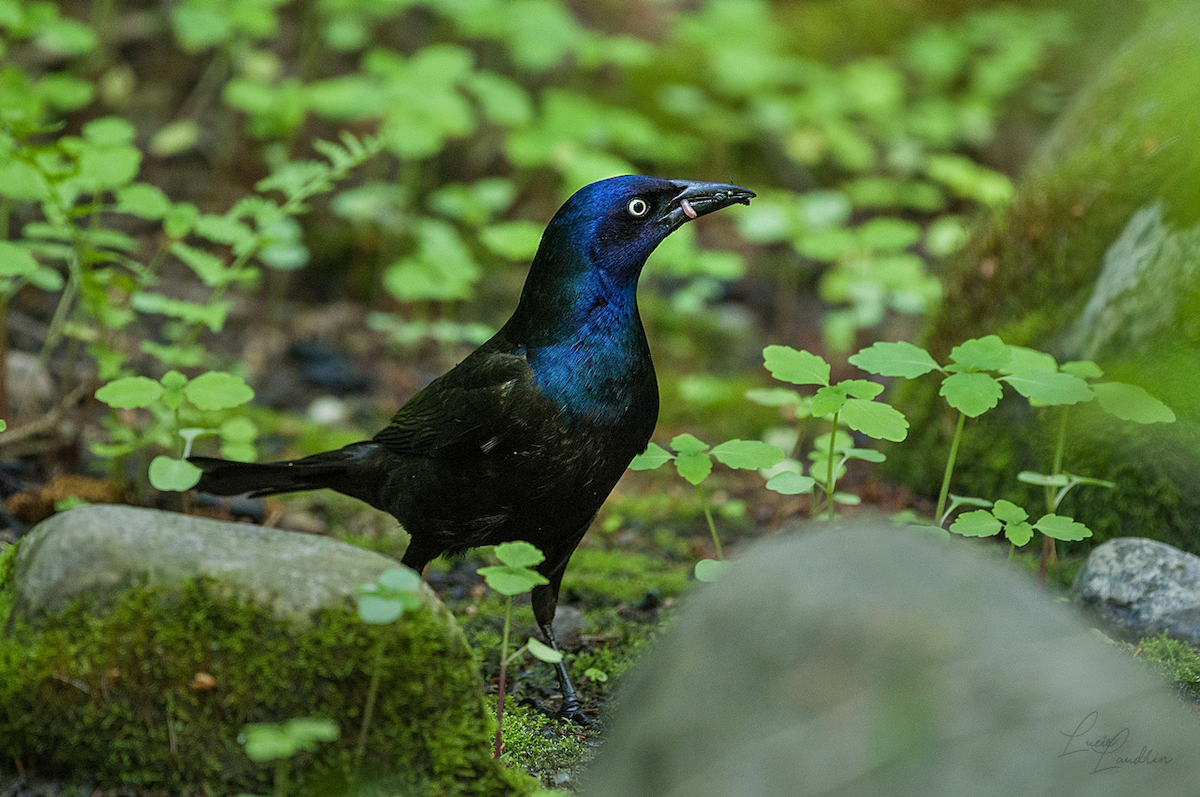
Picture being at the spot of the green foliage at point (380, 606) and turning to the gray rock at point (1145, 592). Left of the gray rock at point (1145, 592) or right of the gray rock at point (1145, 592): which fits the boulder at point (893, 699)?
right

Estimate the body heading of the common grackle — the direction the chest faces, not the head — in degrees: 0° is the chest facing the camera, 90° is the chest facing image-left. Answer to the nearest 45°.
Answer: approximately 270°

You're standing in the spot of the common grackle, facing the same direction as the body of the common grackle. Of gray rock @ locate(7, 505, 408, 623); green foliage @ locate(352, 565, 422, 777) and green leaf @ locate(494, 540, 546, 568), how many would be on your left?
0

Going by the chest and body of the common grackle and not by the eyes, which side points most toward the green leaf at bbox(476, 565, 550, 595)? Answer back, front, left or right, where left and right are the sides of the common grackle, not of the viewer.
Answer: right

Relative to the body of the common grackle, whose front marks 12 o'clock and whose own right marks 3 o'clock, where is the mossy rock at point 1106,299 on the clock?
The mossy rock is roughly at 11 o'clock from the common grackle.

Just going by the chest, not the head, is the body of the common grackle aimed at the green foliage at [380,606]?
no

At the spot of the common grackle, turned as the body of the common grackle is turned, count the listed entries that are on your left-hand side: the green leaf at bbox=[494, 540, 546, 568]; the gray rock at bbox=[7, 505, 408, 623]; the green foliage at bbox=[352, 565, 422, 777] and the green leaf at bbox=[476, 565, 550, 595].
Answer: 0

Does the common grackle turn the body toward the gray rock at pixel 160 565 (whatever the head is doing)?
no

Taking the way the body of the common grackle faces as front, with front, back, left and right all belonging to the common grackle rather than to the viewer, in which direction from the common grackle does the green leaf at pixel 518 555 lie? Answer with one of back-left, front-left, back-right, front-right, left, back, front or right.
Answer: right

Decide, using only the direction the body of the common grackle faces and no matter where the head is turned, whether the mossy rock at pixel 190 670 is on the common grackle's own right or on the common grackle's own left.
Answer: on the common grackle's own right

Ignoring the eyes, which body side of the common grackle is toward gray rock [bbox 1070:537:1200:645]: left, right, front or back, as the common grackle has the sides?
front

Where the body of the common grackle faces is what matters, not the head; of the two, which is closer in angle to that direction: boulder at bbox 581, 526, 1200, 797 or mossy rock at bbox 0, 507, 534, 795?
the boulder

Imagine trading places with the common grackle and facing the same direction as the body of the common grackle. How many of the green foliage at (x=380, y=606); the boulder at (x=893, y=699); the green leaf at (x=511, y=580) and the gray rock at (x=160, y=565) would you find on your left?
0
